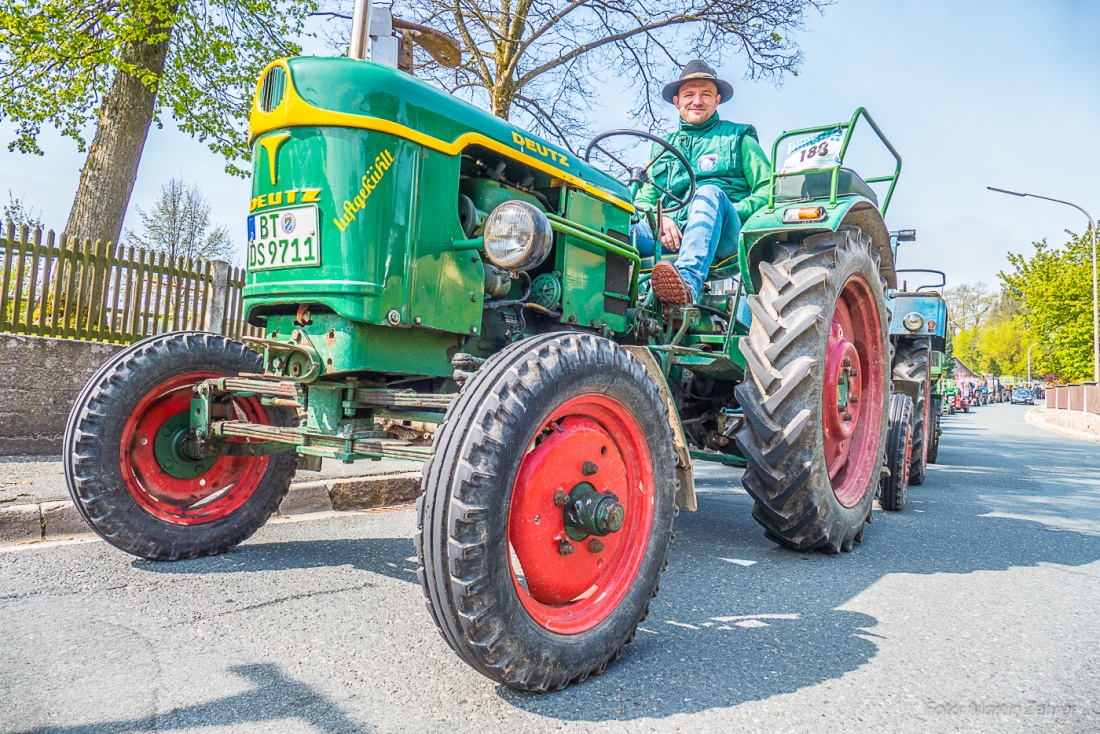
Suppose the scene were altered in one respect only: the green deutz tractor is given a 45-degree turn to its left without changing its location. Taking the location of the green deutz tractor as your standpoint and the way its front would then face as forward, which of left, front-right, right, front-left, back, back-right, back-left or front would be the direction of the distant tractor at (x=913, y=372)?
back-left

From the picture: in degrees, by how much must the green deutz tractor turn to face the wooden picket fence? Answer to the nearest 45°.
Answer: approximately 90° to its right

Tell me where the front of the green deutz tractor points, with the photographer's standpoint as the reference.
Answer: facing the viewer and to the left of the viewer

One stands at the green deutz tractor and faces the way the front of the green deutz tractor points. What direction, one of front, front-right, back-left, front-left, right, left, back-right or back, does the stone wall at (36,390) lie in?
right

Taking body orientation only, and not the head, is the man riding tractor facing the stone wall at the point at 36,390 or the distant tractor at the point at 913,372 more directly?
the stone wall

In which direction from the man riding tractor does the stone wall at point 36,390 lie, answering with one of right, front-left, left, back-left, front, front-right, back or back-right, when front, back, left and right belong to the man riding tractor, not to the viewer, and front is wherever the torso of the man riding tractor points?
front-right

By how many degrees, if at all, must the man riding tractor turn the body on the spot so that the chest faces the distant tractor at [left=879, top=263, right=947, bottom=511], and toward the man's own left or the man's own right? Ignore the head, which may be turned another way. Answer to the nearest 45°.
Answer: approximately 180°

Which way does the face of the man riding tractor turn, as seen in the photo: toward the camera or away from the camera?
toward the camera

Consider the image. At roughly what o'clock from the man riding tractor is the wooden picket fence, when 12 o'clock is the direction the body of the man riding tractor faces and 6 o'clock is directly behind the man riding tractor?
The wooden picket fence is roughly at 2 o'clock from the man riding tractor.

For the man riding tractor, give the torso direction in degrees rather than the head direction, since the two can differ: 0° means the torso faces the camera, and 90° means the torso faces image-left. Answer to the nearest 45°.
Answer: approximately 45°
